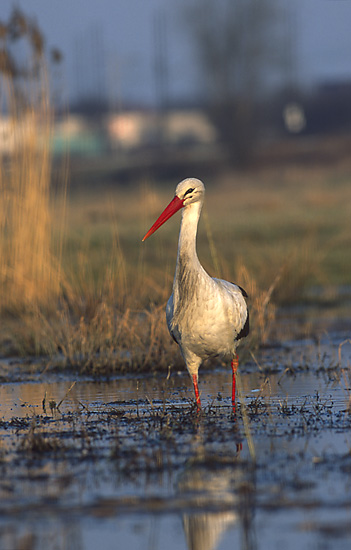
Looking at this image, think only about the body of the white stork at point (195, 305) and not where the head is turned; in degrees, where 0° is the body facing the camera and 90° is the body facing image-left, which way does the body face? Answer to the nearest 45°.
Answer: approximately 45°

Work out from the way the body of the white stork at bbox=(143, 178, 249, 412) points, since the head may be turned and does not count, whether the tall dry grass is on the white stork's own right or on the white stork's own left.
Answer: on the white stork's own right
